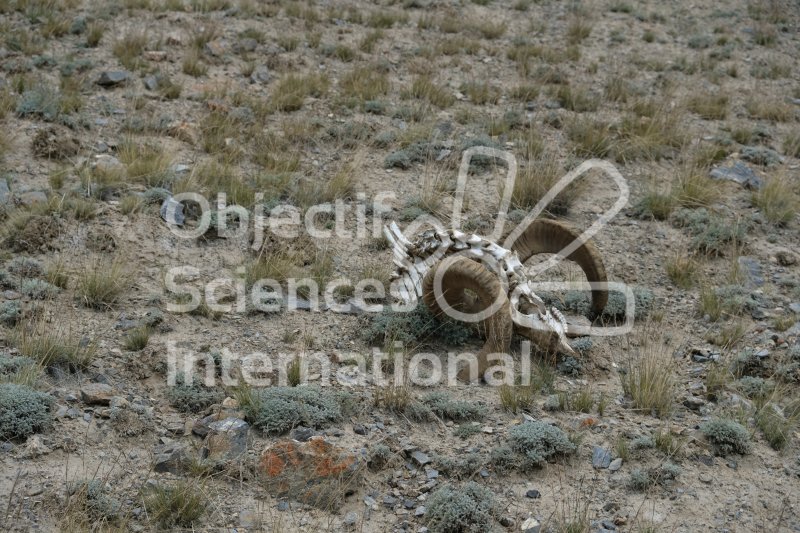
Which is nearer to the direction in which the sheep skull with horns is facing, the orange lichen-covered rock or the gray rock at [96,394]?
the orange lichen-covered rock

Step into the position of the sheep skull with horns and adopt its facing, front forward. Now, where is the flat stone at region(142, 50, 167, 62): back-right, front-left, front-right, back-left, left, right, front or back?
back

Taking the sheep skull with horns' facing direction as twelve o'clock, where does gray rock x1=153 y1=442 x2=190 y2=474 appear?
The gray rock is roughly at 3 o'clock from the sheep skull with horns.

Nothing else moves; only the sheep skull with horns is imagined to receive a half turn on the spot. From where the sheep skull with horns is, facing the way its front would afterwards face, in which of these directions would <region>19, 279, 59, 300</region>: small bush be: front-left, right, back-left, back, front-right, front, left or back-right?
front-left

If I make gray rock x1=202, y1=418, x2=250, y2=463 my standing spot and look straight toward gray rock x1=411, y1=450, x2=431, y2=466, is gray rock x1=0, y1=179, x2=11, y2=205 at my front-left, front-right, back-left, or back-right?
back-left

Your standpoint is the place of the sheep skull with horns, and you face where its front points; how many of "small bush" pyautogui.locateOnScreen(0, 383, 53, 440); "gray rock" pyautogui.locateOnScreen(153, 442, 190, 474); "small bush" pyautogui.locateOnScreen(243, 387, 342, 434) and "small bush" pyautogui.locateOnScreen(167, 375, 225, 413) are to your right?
4

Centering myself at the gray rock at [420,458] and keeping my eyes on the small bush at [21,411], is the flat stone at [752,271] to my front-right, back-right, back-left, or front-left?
back-right

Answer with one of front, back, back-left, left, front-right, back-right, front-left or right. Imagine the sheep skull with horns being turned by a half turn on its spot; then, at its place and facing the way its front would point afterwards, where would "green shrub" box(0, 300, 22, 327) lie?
front-left

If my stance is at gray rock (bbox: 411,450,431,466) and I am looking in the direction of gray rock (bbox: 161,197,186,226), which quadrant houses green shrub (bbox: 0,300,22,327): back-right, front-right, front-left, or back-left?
front-left

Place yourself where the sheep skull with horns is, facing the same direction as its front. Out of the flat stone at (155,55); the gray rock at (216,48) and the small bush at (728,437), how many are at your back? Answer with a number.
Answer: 2

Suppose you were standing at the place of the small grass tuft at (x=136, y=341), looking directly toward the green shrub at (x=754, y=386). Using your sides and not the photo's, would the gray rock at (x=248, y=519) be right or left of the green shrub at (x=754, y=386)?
right

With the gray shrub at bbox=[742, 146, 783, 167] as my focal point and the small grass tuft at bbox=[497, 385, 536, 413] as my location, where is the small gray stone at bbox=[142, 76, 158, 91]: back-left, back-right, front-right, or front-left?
front-left

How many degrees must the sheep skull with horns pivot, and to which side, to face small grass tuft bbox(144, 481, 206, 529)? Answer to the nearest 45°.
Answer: approximately 90° to its right
